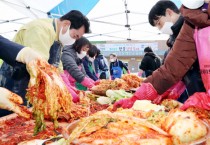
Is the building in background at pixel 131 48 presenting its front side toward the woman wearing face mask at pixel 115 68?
yes

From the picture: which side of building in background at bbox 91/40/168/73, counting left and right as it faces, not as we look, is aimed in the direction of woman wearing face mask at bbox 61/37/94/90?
front

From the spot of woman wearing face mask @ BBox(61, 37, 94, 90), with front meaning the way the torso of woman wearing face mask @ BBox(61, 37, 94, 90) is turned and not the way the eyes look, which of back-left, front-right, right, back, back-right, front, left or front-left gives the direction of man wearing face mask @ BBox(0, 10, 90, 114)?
right

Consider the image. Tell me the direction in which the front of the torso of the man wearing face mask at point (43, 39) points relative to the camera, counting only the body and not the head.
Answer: to the viewer's right

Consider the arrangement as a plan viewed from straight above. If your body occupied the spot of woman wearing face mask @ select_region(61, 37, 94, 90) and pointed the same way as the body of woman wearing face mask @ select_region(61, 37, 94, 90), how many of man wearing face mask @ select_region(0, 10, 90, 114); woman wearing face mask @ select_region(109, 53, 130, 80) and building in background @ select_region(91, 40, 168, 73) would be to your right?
1

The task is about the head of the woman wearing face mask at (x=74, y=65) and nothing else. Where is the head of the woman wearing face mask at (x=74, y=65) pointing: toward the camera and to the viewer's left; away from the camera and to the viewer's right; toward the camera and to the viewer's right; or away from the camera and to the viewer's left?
toward the camera and to the viewer's right

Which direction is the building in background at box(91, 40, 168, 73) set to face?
toward the camera

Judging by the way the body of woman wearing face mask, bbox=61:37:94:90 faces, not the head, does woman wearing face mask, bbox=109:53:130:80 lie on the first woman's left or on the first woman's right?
on the first woman's left

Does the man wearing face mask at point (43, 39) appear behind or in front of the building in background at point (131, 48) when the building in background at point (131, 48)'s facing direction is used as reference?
in front

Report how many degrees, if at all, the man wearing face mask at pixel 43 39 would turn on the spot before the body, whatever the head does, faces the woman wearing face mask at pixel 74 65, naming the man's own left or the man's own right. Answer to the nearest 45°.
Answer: approximately 90° to the man's own left
